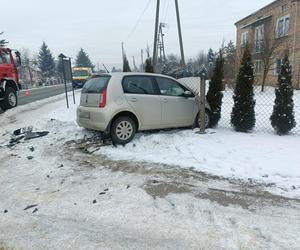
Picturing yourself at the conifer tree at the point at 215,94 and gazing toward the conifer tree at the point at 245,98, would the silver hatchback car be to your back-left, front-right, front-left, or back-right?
back-right

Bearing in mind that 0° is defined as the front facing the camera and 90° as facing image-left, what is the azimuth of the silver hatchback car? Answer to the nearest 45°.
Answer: approximately 225°

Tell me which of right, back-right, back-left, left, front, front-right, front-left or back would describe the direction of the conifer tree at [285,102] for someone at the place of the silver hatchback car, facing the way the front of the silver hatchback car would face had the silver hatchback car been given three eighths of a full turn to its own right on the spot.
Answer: left

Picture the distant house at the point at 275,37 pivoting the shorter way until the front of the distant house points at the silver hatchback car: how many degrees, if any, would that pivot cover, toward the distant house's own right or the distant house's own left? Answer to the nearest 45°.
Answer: approximately 45° to the distant house's own left

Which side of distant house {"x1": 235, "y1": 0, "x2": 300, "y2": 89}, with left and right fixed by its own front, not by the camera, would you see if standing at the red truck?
front

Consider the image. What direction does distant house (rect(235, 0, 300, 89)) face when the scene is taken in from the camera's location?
facing the viewer and to the left of the viewer

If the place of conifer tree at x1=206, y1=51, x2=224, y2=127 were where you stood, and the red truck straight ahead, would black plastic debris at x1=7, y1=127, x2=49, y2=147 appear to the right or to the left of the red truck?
left

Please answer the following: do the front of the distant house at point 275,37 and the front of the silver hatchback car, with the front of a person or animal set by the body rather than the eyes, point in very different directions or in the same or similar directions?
very different directions

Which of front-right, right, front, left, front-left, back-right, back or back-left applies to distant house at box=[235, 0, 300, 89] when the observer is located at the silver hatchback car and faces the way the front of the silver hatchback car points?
front

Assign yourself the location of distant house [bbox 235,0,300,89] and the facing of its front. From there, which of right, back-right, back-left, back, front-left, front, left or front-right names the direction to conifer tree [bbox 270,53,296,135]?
front-left

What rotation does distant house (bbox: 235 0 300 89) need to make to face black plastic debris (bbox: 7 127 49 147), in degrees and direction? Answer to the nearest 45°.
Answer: approximately 45° to its left

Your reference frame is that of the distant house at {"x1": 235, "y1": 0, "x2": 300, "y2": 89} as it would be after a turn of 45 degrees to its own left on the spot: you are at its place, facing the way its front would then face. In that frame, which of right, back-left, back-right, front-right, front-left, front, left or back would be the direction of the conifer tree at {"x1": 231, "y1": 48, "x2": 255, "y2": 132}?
front
